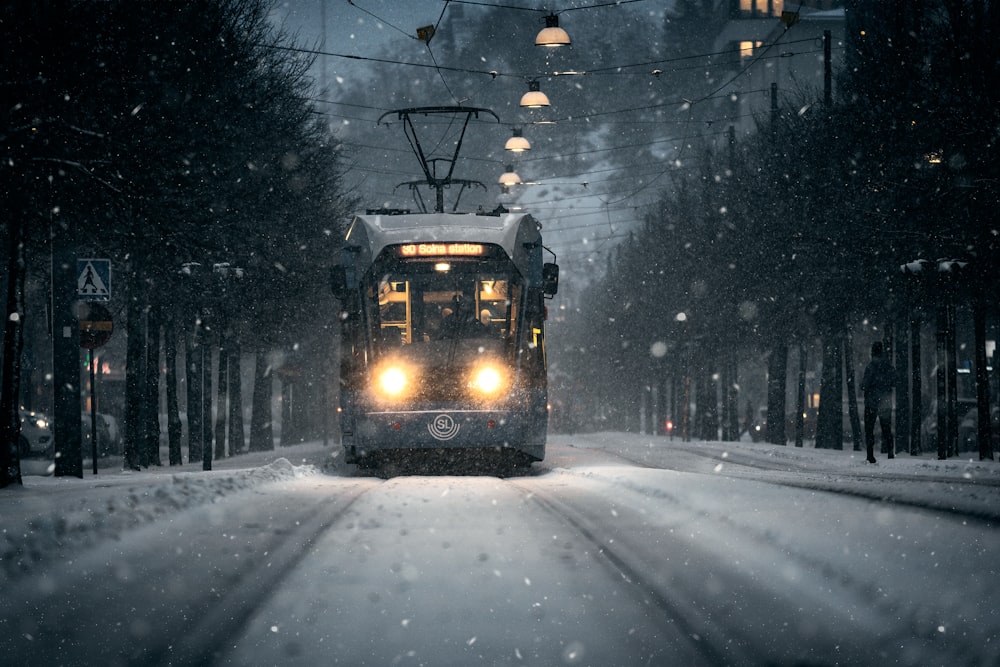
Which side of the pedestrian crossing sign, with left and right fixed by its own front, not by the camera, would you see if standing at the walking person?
left

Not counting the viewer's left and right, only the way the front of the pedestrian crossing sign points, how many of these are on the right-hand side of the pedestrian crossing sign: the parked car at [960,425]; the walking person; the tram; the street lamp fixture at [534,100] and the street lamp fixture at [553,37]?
0

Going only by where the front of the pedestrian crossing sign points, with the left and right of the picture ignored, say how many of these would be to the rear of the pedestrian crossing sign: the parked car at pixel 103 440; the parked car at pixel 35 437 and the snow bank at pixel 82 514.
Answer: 2

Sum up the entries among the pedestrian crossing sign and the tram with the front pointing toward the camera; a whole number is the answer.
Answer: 2

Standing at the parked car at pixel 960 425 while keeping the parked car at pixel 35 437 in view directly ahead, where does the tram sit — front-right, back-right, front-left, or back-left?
front-left

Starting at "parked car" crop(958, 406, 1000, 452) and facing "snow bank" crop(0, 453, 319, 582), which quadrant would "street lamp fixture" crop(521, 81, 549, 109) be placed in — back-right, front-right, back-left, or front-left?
front-right

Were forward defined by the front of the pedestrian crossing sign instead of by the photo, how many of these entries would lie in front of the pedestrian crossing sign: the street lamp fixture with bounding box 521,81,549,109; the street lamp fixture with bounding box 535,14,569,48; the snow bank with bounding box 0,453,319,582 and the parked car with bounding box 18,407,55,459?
1

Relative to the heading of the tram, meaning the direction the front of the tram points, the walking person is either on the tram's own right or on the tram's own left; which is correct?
on the tram's own left

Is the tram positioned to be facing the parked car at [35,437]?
no

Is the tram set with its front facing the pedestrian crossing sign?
no

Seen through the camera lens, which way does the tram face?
facing the viewer

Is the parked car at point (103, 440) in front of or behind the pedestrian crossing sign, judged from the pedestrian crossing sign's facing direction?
behind

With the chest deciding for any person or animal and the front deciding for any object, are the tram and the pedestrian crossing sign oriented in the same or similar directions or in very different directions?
same or similar directions
